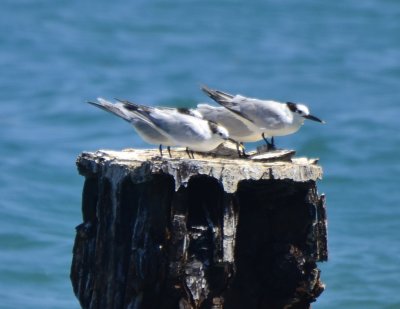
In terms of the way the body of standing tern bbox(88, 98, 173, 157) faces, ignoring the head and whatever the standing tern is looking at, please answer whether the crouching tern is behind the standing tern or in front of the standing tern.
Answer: in front

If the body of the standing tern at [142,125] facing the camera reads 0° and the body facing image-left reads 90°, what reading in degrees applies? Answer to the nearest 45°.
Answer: approximately 270°

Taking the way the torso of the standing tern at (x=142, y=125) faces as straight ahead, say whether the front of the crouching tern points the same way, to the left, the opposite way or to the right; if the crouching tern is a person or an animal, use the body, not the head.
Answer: the same way

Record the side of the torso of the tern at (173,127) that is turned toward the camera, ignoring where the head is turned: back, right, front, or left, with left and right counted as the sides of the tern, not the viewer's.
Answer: right

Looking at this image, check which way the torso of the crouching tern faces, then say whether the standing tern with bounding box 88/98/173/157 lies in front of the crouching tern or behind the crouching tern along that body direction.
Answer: behind

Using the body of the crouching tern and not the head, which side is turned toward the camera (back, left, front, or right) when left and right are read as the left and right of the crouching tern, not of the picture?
right

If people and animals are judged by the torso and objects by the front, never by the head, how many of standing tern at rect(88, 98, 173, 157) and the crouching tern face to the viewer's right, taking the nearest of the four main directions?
2

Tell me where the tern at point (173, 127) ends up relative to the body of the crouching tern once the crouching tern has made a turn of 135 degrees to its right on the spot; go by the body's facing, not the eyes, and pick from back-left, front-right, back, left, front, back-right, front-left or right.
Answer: front
